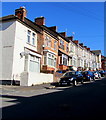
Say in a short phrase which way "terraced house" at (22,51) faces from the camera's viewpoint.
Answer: facing the viewer and to the right of the viewer
